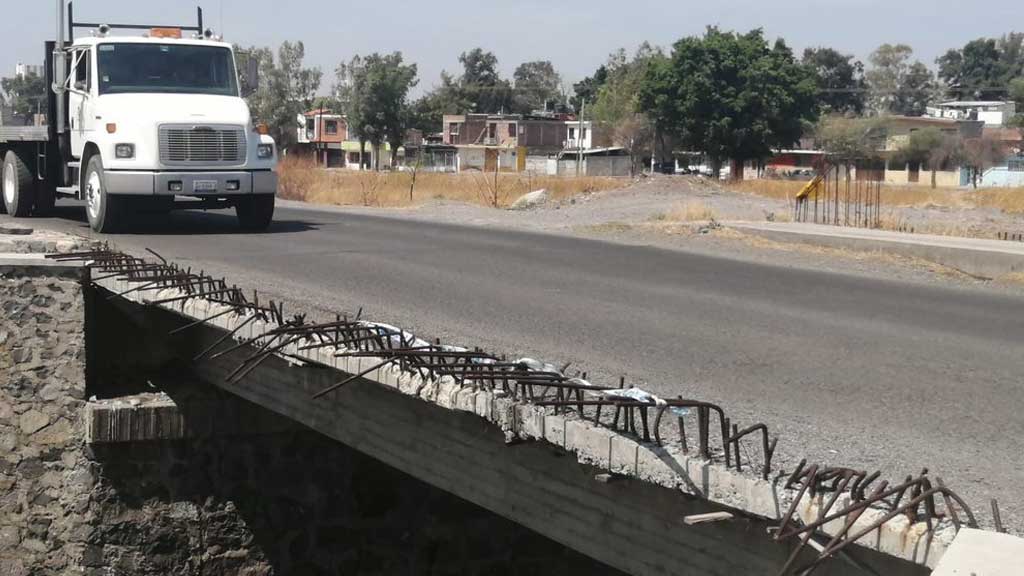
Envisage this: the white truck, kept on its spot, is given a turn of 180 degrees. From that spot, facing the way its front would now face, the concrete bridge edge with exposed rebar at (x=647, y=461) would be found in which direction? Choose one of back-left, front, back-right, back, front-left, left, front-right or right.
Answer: back-left

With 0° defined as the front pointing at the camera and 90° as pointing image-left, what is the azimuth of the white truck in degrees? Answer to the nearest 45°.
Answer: approximately 315°

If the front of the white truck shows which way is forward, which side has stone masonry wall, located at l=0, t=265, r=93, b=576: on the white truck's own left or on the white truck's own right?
on the white truck's own right

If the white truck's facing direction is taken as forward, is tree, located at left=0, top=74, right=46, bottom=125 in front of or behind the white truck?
behind

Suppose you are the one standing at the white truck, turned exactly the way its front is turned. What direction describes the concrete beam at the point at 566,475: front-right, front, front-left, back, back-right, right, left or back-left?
front-right

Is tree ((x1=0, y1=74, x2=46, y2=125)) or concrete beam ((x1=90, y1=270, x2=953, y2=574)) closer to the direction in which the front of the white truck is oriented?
the concrete beam

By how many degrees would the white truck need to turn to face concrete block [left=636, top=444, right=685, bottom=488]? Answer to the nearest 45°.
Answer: approximately 45° to its right

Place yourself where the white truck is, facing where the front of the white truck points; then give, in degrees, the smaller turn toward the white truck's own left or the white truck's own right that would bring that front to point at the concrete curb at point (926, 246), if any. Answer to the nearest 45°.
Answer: approximately 45° to the white truck's own left

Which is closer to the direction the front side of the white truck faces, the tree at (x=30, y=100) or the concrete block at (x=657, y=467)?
the concrete block

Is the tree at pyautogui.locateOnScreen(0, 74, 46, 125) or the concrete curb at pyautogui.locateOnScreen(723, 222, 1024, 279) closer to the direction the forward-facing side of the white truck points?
the concrete curb
